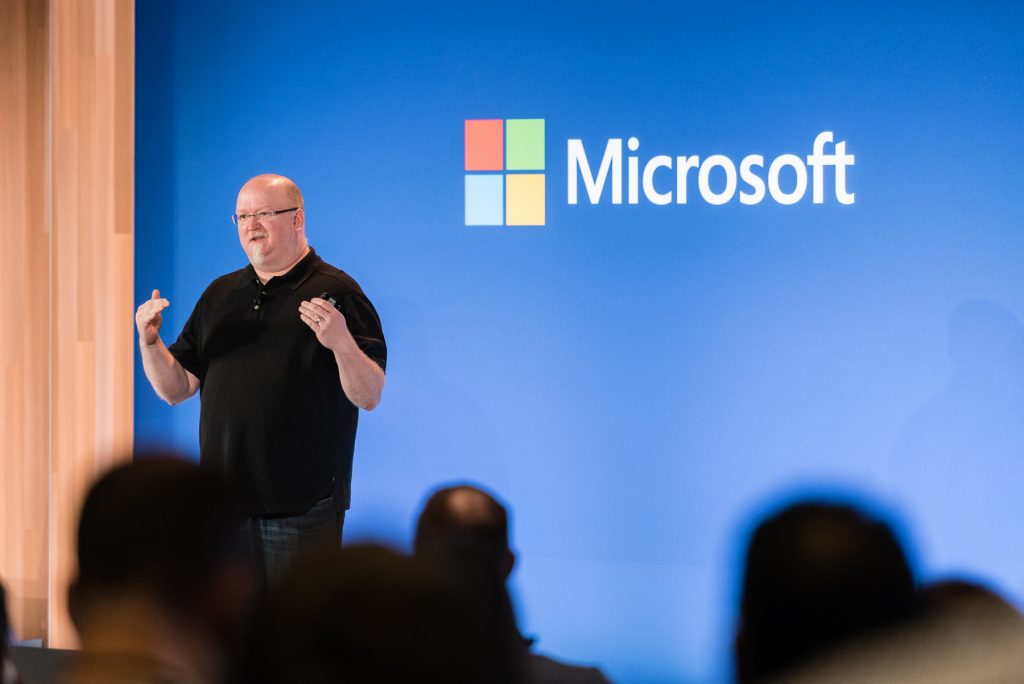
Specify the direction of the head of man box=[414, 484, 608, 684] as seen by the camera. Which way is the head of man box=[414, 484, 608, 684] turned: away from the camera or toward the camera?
away from the camera

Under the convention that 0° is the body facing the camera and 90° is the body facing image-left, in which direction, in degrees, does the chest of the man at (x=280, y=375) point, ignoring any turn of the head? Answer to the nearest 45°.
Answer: approximately 45°

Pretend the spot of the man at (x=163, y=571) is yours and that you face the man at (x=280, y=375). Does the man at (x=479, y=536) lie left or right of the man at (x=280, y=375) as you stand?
right

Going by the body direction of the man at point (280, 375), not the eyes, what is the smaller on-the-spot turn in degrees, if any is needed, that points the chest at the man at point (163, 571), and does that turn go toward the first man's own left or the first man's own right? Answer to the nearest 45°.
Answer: approximately 45° to the first man's own left

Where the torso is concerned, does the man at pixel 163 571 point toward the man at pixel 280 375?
yes

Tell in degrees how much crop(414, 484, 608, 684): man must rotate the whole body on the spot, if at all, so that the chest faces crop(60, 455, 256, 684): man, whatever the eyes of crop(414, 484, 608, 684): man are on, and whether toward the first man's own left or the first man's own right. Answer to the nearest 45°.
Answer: approximately 135° to the first man's own left

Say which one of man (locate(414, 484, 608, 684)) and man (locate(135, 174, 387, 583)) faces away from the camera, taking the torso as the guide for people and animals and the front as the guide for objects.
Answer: man (locate(414, 484, 608, 684))

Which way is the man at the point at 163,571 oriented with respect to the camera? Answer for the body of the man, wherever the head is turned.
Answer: away from the camera

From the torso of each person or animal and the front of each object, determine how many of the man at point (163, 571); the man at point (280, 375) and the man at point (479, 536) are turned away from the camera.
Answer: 2

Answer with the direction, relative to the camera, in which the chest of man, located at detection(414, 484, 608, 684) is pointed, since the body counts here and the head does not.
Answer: away from the camera
